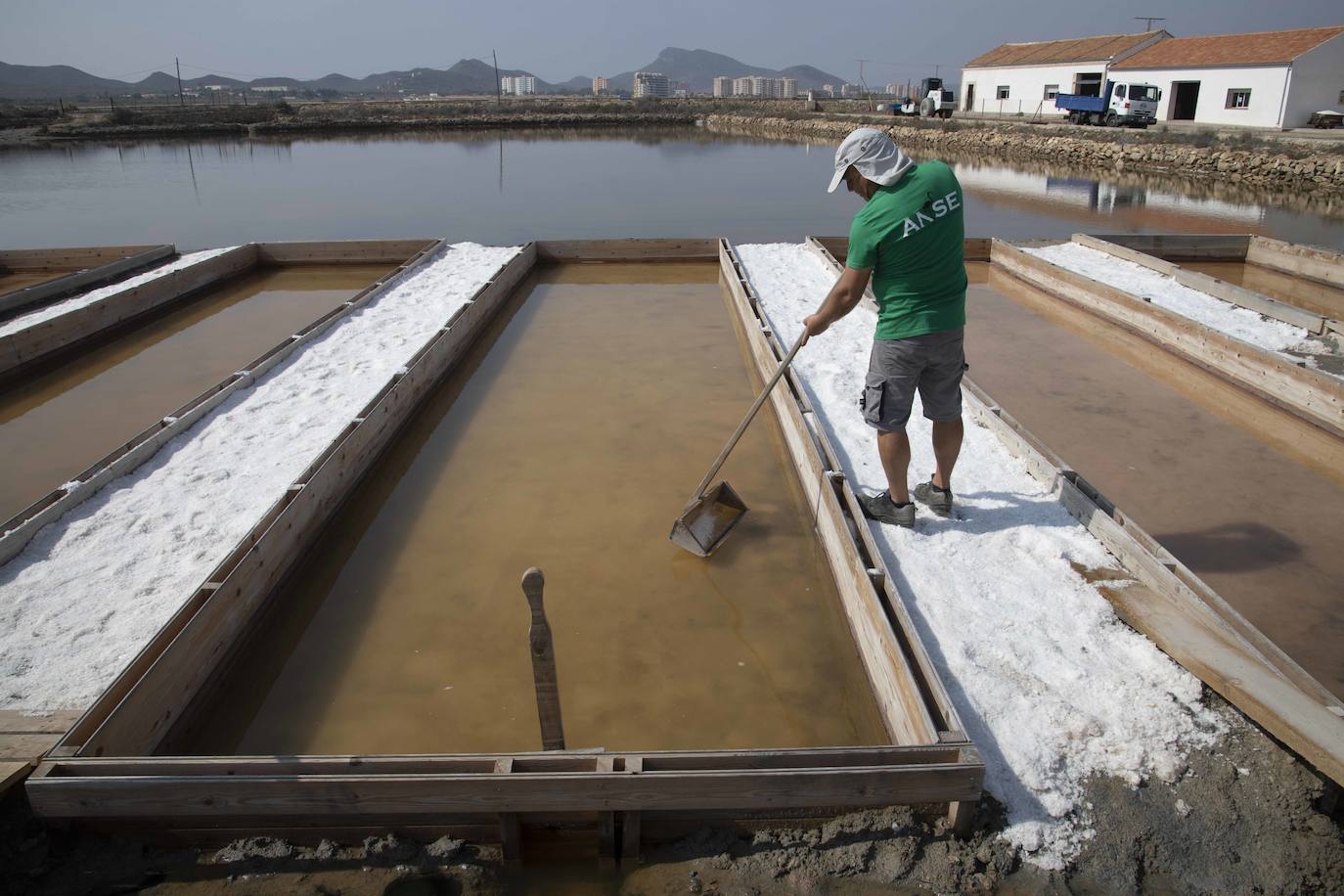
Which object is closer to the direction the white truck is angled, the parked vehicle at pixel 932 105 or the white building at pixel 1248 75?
the white building

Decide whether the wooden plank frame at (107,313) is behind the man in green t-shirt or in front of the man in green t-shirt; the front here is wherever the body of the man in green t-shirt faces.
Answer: in front

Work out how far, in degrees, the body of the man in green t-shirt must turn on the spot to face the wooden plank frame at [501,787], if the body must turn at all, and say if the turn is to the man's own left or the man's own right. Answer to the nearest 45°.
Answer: approximately 90° to the man's own left

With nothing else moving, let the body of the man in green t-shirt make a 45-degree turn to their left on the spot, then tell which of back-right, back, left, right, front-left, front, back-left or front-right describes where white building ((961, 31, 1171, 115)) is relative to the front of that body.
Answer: right

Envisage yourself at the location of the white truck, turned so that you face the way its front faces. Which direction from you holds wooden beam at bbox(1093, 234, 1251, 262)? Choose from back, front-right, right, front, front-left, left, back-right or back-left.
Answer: front-right

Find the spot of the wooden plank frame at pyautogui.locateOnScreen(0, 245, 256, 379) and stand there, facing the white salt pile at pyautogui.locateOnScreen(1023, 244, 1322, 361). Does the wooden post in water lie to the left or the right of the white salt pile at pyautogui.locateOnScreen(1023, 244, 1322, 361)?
right

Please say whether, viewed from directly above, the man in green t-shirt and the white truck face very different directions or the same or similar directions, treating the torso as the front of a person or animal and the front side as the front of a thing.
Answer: very different directions

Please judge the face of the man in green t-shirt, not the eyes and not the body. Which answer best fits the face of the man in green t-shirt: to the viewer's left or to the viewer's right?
to the viewer's left

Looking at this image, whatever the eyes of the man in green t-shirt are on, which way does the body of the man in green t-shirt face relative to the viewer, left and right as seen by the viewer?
facing away from the viewer and to the left of the viewer

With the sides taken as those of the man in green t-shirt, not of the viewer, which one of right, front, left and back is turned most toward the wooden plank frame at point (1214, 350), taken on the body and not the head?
right

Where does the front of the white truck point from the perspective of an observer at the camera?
facing the viewer and to the right of the viewer

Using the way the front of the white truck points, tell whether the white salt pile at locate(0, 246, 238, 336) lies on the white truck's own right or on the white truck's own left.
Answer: on the white truck's own right

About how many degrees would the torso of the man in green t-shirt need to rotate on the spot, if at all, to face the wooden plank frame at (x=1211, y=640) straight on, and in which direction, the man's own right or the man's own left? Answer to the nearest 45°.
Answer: approximately 180°

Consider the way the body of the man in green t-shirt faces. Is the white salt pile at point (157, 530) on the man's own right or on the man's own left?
on the man's own left
